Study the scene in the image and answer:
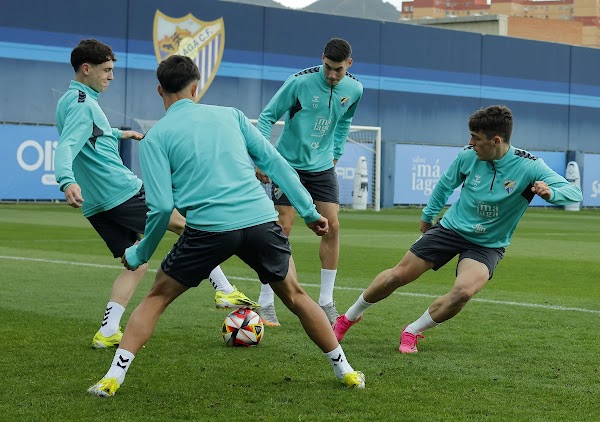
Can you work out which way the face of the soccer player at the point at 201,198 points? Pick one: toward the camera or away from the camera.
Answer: away from the camera

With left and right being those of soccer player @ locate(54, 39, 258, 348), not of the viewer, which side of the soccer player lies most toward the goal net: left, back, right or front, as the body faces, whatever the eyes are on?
left

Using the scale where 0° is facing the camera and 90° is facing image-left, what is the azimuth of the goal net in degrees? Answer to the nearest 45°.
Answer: approximately 0°

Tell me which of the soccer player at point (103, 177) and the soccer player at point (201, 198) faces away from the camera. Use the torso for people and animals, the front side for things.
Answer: the soccer player at point (201, 198)

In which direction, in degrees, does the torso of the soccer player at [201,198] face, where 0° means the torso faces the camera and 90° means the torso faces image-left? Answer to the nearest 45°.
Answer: approximately 180°

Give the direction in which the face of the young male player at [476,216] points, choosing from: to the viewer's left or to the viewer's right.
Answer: to the viewer's left

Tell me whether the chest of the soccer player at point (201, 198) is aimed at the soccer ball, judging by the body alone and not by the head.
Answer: yes

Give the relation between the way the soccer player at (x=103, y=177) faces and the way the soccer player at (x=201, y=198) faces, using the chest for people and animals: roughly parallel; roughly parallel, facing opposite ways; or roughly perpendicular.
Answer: roughly perpendicular

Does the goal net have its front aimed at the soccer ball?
yes

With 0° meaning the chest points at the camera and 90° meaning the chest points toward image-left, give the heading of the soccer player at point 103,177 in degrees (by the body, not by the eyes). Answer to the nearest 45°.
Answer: approximately 270°

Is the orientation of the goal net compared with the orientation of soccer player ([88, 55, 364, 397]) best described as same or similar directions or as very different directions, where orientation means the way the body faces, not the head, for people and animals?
very different directions
